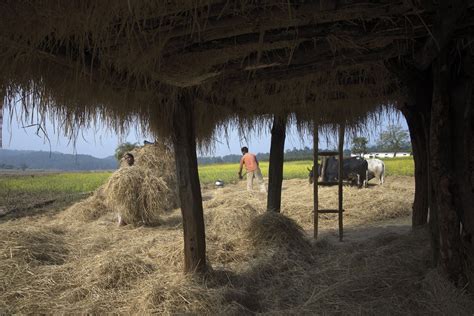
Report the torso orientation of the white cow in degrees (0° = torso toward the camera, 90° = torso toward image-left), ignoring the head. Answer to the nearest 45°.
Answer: approximately 90°

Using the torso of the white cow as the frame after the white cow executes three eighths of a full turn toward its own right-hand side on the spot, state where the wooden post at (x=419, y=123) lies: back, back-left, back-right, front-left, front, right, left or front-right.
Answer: back-right

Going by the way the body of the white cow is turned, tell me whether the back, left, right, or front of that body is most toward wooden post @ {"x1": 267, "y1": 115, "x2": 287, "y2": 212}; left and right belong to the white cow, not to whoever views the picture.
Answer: left

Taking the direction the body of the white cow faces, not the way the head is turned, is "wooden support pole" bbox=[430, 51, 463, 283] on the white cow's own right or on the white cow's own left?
on the white cow's own left

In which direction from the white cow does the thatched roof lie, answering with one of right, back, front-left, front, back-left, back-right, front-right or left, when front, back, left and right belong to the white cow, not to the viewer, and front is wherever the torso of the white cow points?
left

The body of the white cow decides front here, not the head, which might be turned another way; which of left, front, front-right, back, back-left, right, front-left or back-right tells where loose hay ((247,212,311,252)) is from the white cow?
left

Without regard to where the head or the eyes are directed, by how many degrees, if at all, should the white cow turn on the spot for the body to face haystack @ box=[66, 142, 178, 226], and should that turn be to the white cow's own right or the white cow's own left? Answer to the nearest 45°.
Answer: approximately 45° to the white cow's own left

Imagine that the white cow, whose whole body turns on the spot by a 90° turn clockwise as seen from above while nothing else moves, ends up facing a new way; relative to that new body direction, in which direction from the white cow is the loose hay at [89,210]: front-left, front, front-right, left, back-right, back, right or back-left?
back-left

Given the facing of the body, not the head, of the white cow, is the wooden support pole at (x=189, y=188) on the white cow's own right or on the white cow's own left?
on the white cow's own left
